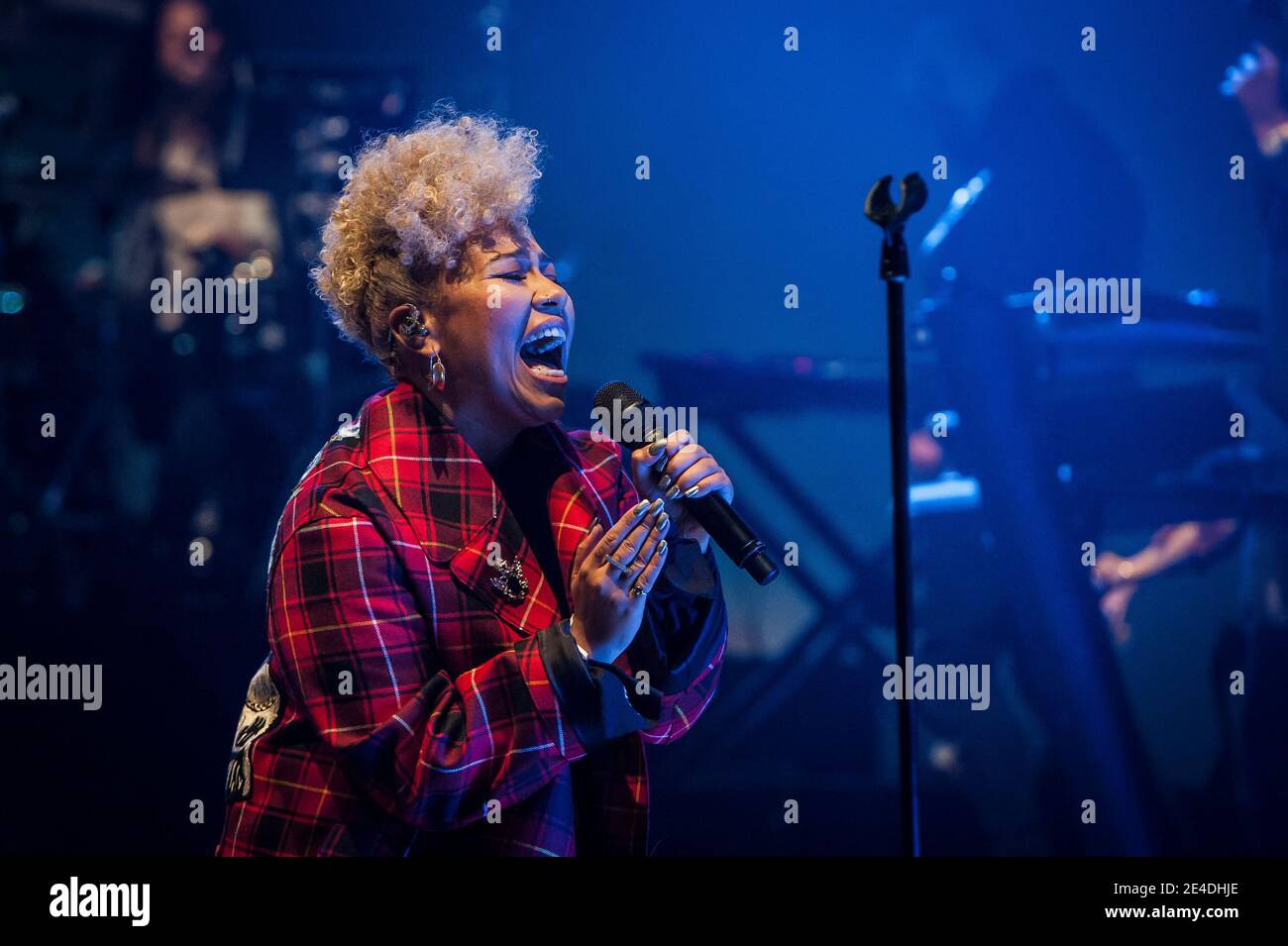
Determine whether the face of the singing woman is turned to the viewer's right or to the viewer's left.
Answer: to the viewer's right

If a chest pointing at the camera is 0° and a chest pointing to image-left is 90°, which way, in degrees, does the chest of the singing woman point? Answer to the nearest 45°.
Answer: approximately 315°
